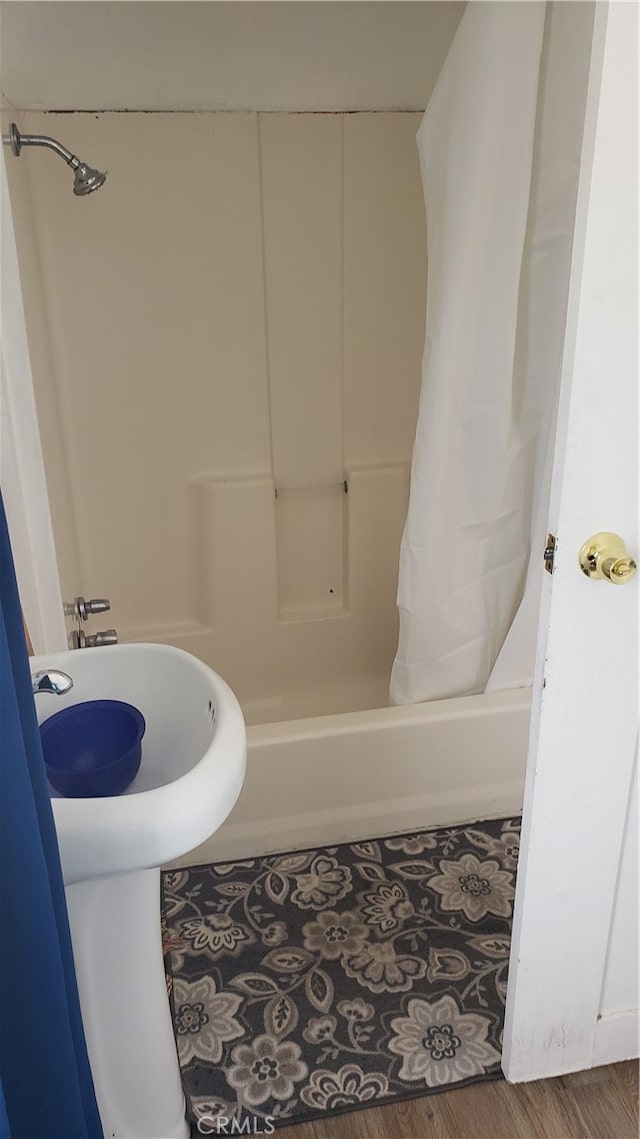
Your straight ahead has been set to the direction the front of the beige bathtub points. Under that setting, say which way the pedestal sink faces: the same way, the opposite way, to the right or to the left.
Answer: to the left

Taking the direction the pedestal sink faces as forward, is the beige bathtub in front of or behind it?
in front

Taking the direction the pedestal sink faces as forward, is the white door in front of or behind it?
in front

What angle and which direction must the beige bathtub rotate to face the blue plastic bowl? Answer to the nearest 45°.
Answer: approximately 45° to its right

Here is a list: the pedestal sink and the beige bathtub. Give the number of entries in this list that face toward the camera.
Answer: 1

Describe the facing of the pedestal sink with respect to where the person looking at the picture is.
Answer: facing to the right of the viewer
